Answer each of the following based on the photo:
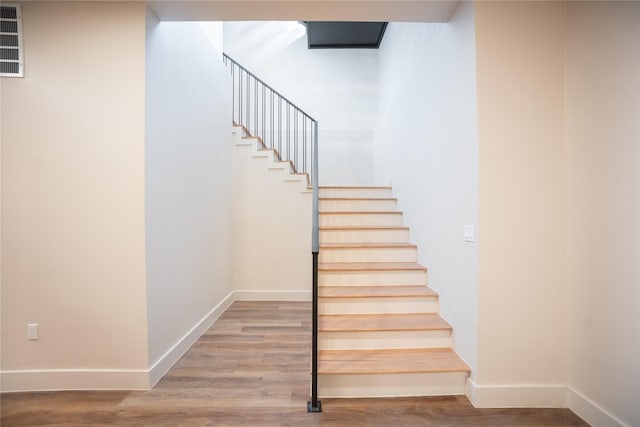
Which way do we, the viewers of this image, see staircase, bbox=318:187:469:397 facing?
facing the viewer

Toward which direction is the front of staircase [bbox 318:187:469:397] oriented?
toward the camera
